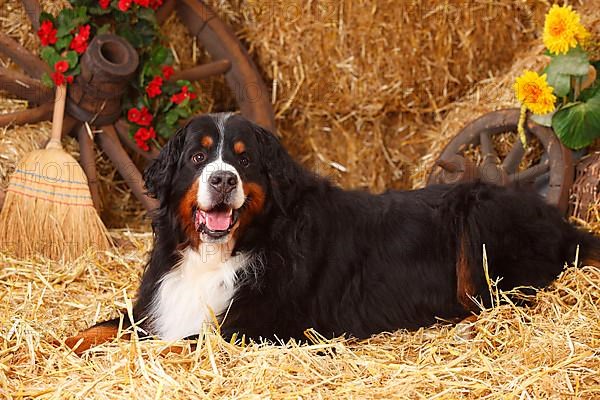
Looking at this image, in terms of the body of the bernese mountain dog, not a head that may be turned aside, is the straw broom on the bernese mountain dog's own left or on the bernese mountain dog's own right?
on the bernese mountain dog's own right

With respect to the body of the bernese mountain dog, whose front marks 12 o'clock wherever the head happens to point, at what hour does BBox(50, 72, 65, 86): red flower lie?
The red flower is roughly at 3 o'clock from the bernese mountain dog.

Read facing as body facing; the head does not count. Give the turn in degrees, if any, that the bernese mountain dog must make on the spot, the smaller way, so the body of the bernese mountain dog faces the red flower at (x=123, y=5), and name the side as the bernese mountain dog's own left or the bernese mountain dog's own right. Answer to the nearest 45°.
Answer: approximately 90° to the bernese mountain dog's own right

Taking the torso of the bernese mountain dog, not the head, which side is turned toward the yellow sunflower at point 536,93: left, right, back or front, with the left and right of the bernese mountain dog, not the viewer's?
back

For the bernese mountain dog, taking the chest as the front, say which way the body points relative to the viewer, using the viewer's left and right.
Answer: facing the viewer and to the left of the viewer

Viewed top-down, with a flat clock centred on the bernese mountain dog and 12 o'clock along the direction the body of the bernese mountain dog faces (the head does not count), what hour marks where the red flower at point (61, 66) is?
The red flower is roughly at 3 o'clock from the bernese mountain dog.

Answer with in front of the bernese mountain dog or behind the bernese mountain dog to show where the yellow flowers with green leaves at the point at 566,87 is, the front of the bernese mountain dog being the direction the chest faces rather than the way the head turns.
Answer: behind

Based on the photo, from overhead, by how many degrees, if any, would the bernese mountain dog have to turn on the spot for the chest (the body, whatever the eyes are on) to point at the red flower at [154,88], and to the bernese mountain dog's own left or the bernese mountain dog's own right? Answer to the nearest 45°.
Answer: approximately 90° to the bernese mountain dog's own right

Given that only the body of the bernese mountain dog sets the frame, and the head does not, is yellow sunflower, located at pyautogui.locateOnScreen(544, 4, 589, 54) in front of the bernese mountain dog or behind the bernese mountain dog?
behind

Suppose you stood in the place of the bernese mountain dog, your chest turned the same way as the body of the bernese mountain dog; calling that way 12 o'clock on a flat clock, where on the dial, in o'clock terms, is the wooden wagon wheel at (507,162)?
The wooden wagon wheel is roughly at 6 o'clock from the bernese mountain dog.

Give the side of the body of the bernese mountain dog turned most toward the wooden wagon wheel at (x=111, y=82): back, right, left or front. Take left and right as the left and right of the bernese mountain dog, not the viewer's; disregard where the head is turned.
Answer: right

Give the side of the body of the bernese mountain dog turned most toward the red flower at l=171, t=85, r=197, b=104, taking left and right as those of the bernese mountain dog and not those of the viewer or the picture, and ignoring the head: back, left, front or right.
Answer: right
